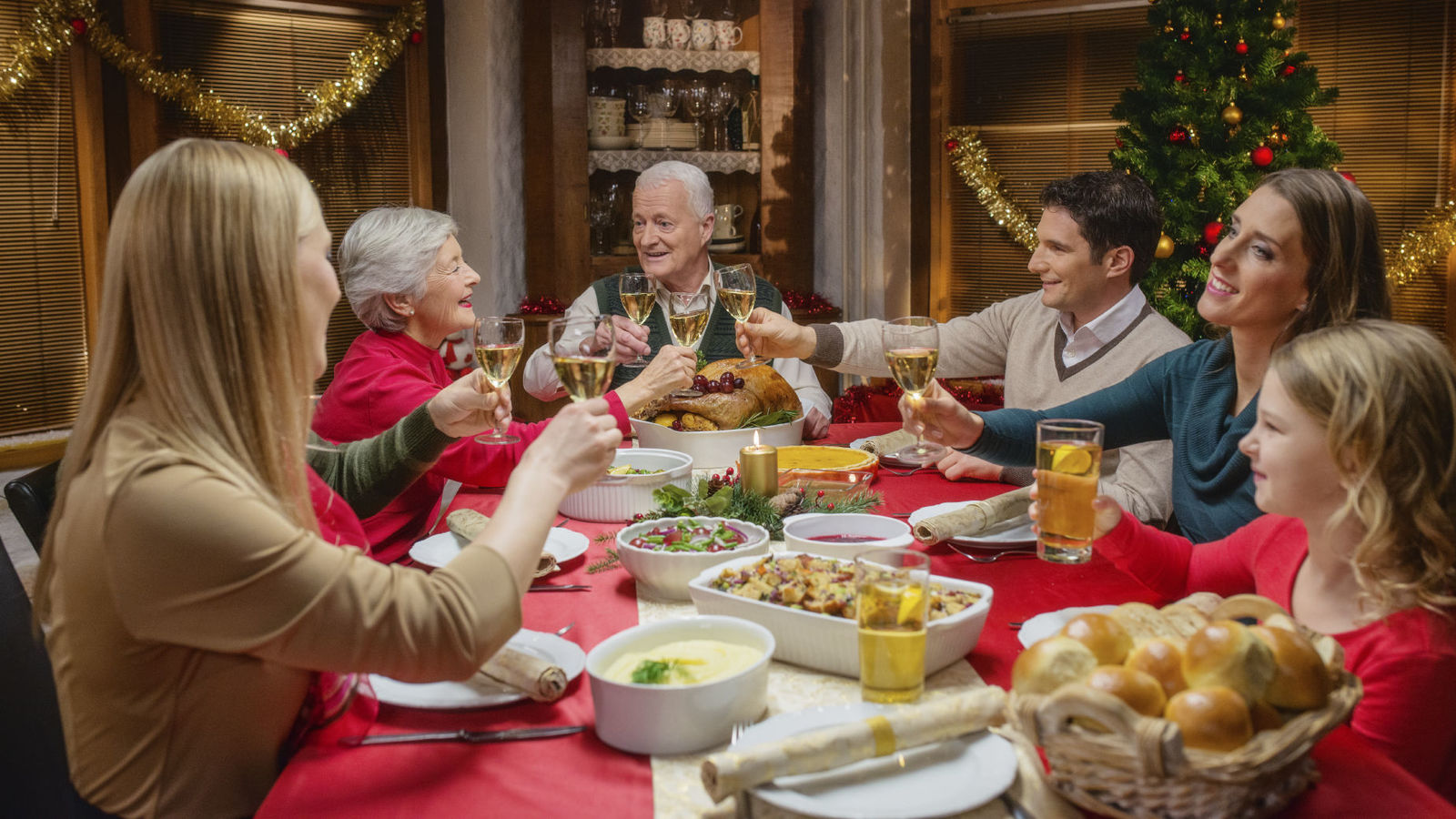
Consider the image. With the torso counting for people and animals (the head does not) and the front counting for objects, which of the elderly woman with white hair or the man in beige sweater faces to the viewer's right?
the elderly woman with white hair

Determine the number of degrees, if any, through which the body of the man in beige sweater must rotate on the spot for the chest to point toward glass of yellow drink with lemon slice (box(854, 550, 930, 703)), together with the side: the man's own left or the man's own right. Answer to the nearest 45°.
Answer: approximately 45° to the man's own left

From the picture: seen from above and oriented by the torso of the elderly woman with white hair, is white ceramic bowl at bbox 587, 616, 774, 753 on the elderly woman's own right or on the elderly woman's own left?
on the elderly woman's own right

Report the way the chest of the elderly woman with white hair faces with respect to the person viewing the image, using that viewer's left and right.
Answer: facing to the right of the viewer

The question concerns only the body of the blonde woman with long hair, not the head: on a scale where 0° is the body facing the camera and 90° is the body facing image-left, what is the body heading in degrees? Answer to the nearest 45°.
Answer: approximately 225°

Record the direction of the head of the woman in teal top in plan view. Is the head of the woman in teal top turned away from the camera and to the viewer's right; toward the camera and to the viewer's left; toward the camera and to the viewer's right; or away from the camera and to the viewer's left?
toward the camera and to the viewer's left

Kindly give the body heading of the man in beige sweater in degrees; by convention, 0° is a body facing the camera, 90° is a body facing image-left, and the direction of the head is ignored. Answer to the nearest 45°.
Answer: approximately 45°

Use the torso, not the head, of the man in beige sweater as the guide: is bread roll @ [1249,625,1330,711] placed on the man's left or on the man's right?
on the man's left

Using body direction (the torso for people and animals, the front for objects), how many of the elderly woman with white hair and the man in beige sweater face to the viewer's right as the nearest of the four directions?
1

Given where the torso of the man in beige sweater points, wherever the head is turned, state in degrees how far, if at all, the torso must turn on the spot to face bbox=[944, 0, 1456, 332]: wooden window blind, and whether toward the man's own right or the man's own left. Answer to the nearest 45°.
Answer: approximately 135° to the man's own right

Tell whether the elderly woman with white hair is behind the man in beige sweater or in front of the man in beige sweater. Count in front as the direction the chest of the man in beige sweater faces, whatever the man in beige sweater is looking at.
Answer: in front

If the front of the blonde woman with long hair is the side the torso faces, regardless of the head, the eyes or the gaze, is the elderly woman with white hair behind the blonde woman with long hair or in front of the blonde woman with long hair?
in front

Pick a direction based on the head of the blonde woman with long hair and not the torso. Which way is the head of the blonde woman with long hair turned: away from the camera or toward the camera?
away from the camera
